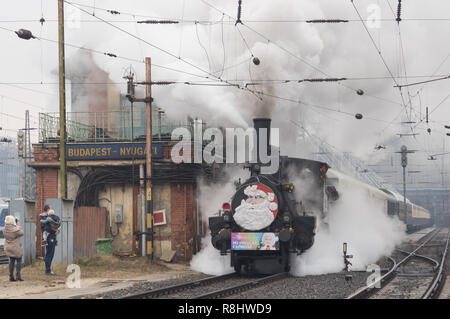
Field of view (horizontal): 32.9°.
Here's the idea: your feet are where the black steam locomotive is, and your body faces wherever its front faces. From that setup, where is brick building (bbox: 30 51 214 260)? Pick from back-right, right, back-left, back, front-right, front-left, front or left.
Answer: right

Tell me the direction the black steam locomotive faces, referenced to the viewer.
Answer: facing the viewer and to the left of the viewer

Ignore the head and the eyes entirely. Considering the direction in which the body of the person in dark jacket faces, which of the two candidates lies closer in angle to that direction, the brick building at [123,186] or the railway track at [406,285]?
the railway track

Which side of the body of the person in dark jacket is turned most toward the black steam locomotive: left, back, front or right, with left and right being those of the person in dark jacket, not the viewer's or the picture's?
front

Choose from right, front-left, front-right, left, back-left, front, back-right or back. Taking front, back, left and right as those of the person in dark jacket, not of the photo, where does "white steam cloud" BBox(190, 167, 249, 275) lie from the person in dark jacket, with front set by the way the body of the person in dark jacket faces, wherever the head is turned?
front-left

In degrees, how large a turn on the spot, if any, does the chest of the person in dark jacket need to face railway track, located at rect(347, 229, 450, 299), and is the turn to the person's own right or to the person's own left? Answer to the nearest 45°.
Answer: approximately 45° to the person's own right

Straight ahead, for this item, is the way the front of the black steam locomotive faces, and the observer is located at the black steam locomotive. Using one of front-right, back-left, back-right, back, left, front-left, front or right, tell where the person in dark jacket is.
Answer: front-right

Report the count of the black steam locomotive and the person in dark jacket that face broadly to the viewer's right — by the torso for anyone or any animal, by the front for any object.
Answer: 1

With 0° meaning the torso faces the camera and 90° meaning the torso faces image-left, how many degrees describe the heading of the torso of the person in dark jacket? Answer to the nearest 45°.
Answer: approximately 270°

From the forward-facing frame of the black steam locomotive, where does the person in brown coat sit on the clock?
The person in brown coat is roughly at 1 o'clock from the black steam locomotive.

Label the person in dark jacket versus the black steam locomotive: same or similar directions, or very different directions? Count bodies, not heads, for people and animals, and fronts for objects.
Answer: very different directions
